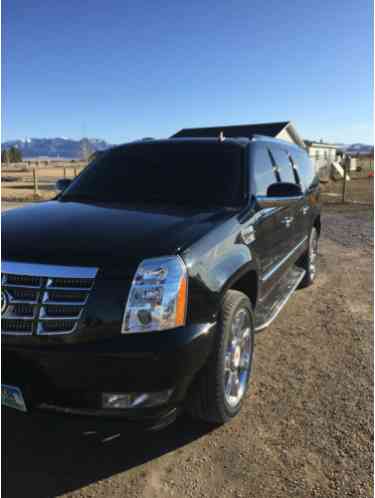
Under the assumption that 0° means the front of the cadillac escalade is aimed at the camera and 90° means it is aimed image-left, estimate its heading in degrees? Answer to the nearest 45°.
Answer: approximately 45°
